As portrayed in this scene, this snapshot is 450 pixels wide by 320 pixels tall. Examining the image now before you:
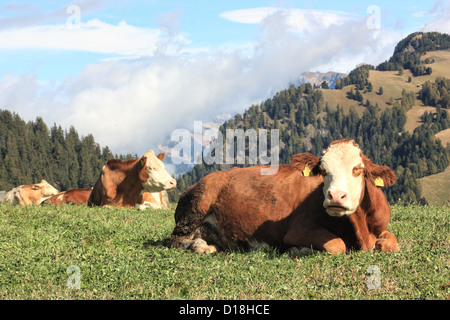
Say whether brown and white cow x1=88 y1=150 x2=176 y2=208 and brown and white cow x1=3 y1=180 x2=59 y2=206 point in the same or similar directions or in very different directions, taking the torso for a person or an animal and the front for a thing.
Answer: same or similar directions

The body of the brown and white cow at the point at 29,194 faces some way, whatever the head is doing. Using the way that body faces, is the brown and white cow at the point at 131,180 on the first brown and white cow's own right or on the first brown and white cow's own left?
on the first brown and white cow's own right

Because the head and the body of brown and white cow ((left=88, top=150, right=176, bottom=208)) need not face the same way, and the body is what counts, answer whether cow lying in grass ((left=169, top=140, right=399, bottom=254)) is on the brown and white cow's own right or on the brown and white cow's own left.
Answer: on the brown and white cow's own right

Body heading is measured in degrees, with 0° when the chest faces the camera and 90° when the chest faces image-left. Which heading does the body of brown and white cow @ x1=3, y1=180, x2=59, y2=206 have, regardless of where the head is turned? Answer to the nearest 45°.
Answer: approximately 270°

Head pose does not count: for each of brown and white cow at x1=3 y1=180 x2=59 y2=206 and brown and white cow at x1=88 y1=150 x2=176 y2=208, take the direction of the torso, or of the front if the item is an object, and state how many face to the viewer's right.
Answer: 2

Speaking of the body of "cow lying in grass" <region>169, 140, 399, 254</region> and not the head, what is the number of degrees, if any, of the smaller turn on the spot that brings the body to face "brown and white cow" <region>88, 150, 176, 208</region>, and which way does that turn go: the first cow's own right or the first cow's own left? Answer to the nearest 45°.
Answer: approximately 180°

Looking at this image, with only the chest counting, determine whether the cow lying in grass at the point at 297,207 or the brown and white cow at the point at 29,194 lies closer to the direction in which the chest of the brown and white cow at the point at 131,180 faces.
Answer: the cow lying in grass

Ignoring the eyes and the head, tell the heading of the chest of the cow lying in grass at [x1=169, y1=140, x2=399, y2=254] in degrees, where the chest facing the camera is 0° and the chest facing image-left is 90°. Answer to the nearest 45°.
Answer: approximately 315°

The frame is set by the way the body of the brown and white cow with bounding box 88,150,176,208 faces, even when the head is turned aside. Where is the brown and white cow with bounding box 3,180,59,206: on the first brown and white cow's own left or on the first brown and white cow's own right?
on the first brown and white cow's own left

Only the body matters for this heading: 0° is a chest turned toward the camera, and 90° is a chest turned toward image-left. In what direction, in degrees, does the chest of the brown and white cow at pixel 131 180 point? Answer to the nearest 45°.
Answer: approximately 270°

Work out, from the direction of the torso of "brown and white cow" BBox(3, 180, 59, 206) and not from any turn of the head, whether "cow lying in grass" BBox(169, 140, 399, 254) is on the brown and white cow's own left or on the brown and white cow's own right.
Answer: on the brown and white cow's own right
